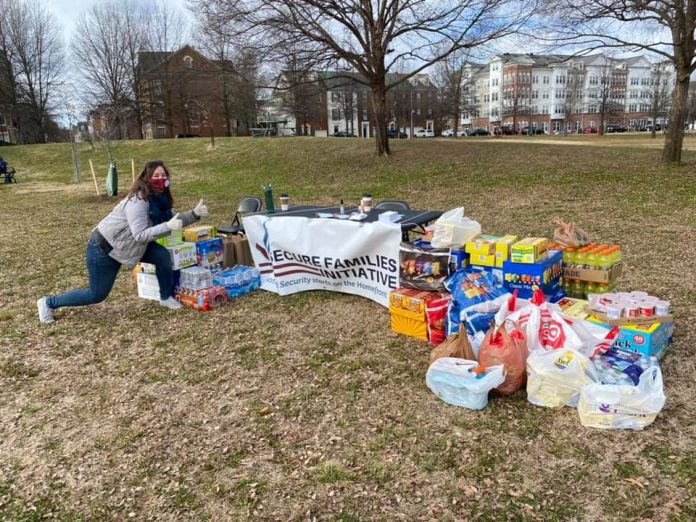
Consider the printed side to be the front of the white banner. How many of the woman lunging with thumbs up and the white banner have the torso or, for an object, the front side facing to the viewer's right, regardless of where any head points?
1

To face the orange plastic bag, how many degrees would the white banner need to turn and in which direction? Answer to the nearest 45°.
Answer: approximately 45° to its left

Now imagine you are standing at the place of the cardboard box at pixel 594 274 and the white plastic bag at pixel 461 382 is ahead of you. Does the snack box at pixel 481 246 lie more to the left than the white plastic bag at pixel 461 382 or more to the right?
right

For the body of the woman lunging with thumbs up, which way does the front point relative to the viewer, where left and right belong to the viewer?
facing to the right of the viewer

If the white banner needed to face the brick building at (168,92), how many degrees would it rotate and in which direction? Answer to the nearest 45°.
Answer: approximately 180°

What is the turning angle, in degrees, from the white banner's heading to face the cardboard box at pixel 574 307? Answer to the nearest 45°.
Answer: approximately 45° to its left

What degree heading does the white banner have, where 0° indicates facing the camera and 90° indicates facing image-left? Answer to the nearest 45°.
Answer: approximately 0°
